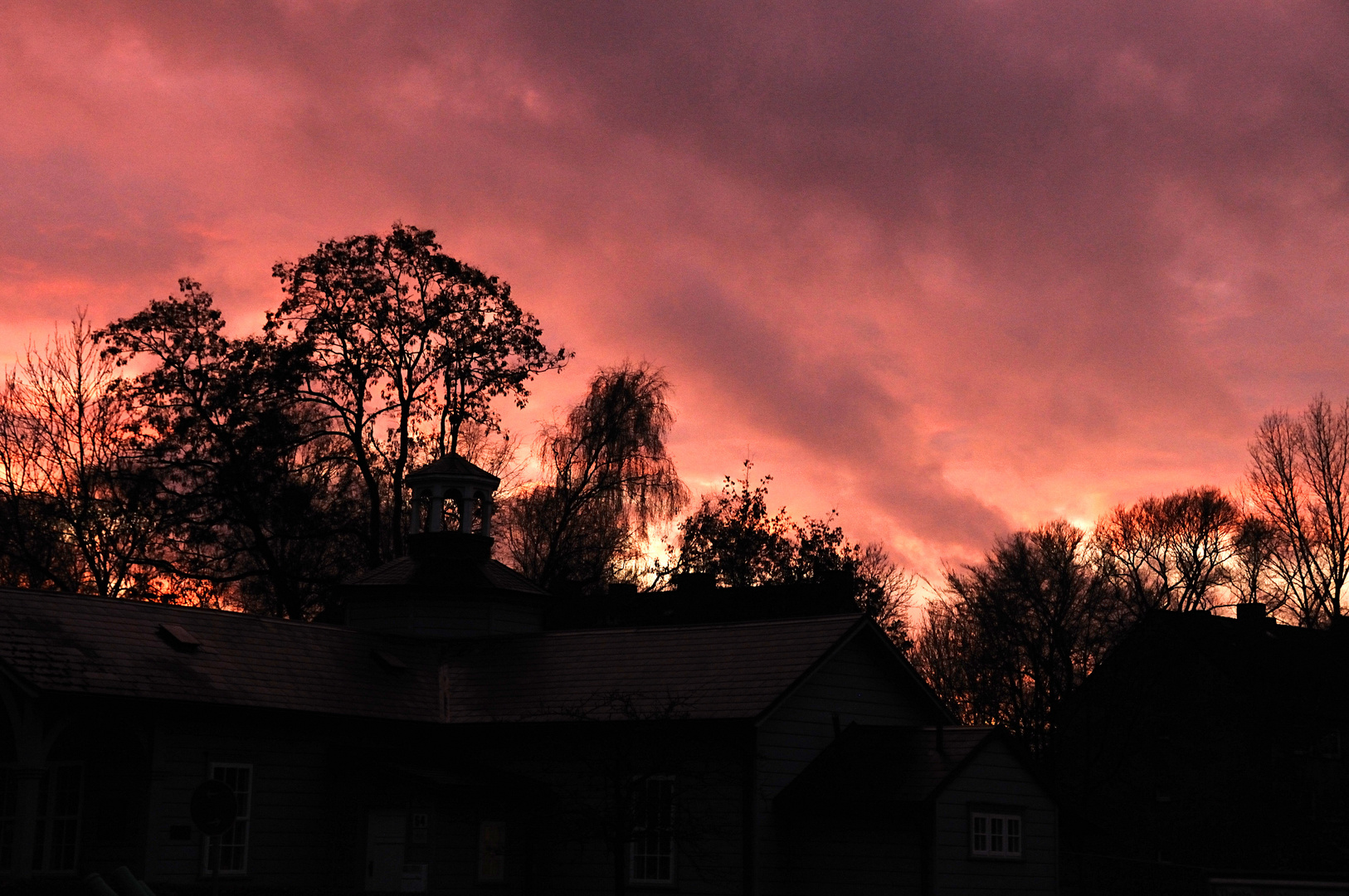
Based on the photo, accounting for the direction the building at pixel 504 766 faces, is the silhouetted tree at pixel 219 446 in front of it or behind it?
behind

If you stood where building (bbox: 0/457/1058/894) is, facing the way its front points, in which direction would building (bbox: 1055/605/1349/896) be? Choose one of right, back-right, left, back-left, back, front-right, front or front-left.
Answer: back-left

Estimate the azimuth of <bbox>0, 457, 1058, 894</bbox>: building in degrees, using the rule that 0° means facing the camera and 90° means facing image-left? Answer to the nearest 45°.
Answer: approximately 0°
